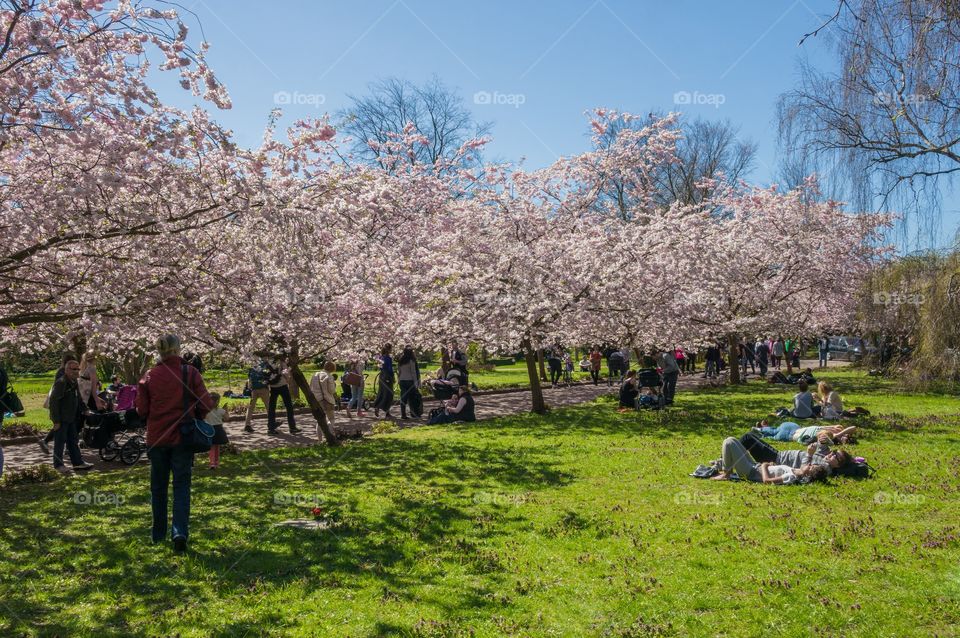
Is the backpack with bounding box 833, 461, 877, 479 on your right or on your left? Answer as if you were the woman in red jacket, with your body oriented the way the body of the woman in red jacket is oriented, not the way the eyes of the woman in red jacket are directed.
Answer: on your right

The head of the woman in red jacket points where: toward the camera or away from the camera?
away from the camera

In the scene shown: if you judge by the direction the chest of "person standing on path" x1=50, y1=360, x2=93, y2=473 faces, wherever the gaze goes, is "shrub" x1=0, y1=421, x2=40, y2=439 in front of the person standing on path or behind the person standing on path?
behind

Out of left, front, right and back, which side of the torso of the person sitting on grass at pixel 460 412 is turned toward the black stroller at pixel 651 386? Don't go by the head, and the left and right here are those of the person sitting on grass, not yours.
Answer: back

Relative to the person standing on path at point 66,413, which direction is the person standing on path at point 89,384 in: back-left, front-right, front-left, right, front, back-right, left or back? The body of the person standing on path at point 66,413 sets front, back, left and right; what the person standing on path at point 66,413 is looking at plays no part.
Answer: back-left

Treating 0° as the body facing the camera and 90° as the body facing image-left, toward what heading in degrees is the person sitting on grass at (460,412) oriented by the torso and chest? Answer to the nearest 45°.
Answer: approximately 90°

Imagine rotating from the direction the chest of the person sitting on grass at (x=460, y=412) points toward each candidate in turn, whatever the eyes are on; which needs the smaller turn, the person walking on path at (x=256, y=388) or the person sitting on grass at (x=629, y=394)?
the person walking on path
